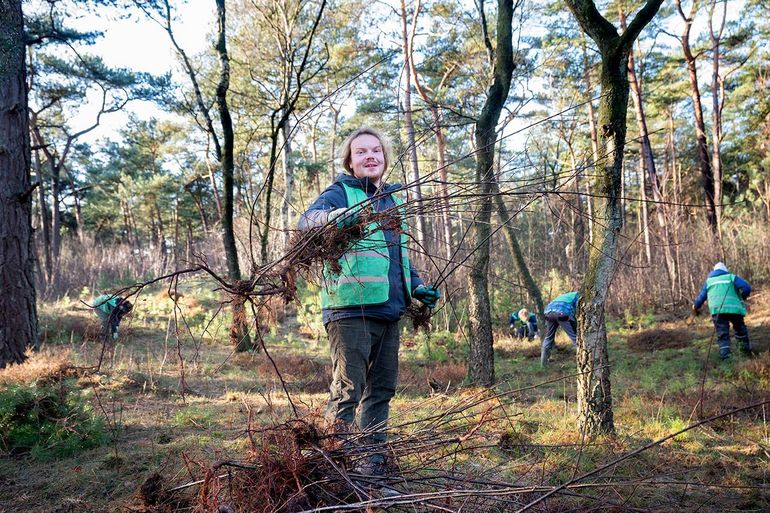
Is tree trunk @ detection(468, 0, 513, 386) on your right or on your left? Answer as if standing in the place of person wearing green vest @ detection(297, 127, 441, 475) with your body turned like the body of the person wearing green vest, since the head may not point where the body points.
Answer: on your left

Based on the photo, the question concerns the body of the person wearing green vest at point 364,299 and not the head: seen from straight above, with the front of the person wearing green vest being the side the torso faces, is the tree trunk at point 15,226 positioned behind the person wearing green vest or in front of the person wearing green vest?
behind

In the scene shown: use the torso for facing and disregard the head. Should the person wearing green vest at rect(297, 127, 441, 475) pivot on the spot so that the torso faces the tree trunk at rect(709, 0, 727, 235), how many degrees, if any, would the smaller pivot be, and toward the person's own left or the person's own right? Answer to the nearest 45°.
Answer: approximately 90° to the person's own left

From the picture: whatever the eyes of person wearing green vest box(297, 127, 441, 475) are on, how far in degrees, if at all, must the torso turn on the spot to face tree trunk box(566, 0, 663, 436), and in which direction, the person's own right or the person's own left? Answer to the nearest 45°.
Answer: approximately 90° to the person's own left

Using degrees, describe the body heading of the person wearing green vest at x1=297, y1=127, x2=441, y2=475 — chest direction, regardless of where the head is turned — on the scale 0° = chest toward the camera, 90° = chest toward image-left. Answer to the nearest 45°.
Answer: approximately 315°

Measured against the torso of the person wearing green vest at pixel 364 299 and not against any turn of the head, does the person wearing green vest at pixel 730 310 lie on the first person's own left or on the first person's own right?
on the first person's own left
